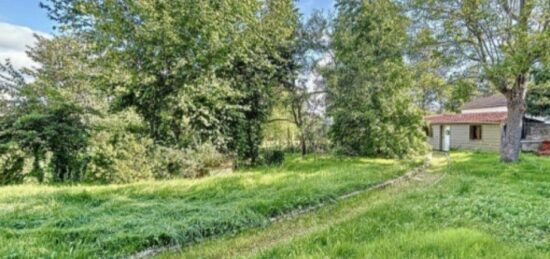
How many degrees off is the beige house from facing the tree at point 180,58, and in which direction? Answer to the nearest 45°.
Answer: approximately 45° to its right

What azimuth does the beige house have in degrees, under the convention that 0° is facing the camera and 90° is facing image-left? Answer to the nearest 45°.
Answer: approximately 0°

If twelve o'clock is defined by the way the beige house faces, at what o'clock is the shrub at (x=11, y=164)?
The shrub is roughly at 1 o'clock from the beige house.

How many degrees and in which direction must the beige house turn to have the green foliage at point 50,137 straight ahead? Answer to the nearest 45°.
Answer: approximately 45° to its right

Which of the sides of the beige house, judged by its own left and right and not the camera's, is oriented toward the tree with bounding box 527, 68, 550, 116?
left

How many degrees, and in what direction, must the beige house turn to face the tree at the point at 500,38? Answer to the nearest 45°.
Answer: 0° — it already faces it

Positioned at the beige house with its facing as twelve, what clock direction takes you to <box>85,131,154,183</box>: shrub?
The shrub is roughly at 1 o'clock from the beige house.
